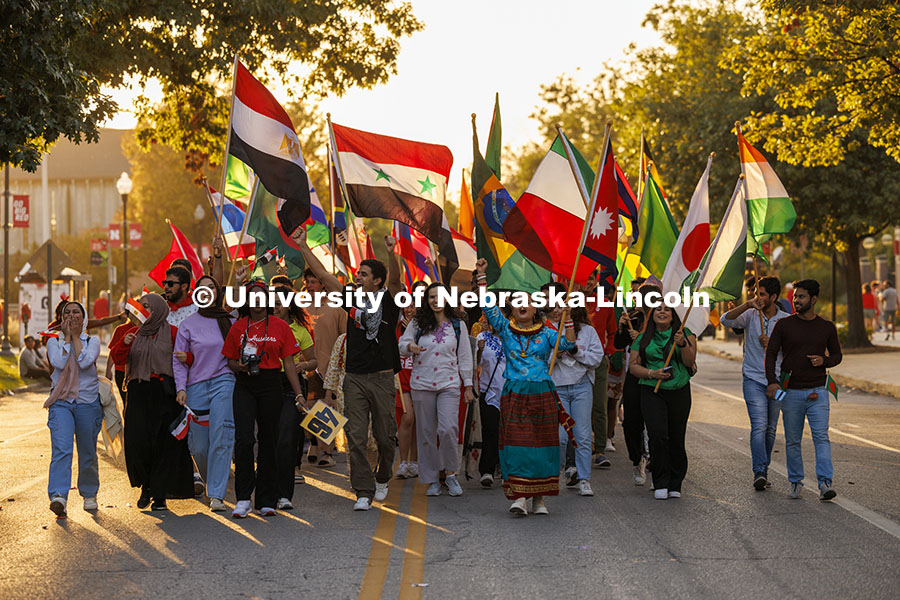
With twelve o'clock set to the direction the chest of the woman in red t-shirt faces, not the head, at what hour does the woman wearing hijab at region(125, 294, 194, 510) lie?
The woman wearing hijab is roughly at 4 o'clock from the woman in red t-shirt.

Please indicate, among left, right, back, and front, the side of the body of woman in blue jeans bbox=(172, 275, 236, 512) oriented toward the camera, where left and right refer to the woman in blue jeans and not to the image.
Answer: front

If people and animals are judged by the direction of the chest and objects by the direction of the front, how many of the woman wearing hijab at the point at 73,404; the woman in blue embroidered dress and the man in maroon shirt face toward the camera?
3

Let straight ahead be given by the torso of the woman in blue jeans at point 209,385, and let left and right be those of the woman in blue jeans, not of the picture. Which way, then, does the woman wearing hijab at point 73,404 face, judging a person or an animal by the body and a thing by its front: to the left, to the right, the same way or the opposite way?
the same way

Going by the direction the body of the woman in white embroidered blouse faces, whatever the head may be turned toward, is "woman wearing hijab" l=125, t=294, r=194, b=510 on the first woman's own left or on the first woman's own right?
on the first woman's own right

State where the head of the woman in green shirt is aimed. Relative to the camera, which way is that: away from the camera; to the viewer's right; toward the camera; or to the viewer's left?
toward the camera

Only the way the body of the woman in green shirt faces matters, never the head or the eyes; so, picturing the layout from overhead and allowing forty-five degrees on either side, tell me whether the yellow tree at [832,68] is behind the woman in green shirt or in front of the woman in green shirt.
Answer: behind

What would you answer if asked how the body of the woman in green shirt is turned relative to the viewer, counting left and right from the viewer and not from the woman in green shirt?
facing the viewer

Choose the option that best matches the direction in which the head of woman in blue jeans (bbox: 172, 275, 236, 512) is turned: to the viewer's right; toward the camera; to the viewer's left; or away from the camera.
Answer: toward the camera

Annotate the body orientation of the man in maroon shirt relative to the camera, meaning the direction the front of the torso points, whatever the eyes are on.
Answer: toward the camera

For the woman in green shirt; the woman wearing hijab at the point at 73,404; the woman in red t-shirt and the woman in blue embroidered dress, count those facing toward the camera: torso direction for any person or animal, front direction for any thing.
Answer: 4

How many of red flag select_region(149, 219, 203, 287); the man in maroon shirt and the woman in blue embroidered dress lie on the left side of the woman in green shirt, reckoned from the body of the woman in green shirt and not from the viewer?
1

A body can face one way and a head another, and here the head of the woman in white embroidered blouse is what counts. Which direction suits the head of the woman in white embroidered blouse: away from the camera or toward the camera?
toward the camera

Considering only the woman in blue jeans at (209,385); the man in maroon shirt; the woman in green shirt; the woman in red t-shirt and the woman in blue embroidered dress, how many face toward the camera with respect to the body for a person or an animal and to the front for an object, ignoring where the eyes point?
5

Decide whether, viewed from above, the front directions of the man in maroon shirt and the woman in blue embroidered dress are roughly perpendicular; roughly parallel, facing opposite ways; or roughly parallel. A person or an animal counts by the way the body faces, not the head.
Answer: roughly parallel

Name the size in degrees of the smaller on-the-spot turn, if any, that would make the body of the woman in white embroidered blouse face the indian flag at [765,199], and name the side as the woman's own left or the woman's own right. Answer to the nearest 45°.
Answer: approximately 90° to the woman's own left
